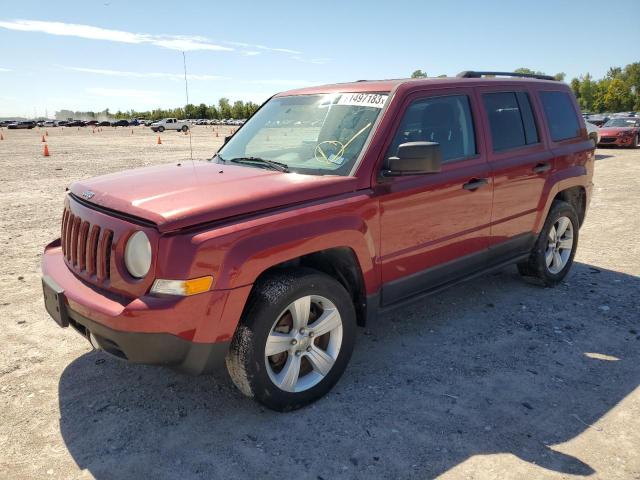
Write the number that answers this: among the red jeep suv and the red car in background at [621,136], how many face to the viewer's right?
0

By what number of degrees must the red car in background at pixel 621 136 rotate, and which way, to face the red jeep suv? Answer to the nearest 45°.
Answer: approximately 45° to its left

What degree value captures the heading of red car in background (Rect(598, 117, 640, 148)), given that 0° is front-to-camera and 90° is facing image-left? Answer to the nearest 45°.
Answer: approximately 45°

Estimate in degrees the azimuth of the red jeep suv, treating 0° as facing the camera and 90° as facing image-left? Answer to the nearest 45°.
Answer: approximately 45°

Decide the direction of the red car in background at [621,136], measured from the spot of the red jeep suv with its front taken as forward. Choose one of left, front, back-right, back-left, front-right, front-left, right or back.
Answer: back
